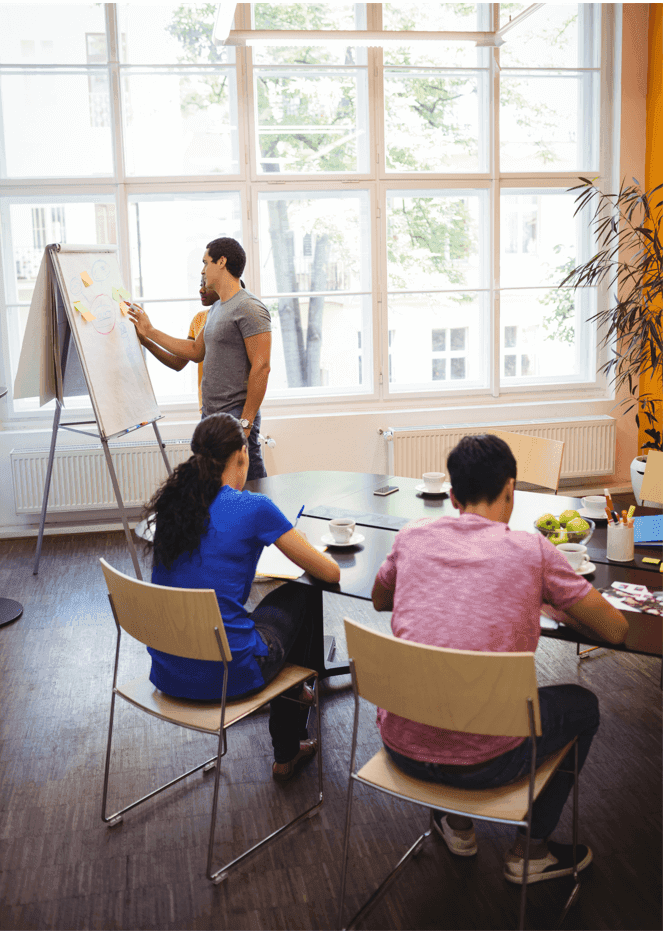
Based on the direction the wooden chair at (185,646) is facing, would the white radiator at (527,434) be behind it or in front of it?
in front

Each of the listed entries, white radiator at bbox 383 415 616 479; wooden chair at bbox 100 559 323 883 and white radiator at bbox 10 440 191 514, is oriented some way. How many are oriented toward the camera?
2

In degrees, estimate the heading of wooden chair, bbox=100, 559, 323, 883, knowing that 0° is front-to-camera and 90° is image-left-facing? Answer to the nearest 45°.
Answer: approximately 225°

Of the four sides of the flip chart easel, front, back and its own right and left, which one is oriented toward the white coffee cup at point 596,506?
front

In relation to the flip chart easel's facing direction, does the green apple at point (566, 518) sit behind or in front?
in front

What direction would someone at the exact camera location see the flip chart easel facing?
facing the viewer and to the right of the viewer

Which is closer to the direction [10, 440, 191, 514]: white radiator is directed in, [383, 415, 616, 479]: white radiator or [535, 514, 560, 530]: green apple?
the green apple

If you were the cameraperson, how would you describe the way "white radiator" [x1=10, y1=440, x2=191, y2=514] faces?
facing the viewer

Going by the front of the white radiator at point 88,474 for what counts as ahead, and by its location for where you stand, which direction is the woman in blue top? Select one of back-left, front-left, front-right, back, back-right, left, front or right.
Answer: front

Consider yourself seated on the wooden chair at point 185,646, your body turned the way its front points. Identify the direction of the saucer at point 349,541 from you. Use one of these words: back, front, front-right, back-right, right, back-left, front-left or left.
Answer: front

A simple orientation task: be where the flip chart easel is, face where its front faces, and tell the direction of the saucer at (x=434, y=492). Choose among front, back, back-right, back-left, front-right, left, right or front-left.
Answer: front

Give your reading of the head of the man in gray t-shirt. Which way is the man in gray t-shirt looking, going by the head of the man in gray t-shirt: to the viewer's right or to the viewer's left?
to the viewer's left

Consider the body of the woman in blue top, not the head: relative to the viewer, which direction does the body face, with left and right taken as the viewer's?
facing away from the viewer and to the right of the viewer

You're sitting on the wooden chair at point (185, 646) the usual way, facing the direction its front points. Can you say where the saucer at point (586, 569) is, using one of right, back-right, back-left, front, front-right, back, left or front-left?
front-right

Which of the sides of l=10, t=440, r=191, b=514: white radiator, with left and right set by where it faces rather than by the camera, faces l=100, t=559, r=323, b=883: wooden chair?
front

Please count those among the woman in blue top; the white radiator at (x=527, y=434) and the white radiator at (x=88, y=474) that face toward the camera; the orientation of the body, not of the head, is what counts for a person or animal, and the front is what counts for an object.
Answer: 2

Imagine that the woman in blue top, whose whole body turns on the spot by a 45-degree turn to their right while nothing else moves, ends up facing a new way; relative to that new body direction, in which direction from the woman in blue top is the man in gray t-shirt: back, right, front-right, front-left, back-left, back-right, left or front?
left
